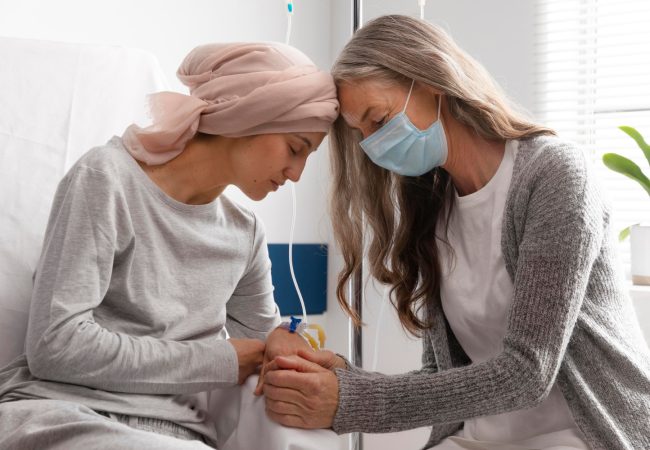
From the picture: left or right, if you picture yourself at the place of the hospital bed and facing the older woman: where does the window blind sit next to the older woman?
left

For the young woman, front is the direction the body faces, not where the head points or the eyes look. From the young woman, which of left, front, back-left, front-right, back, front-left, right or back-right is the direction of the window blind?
left

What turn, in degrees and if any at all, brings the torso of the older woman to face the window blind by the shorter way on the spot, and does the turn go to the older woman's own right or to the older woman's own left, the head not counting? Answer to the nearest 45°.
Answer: approximately 135° to the older woman's own right

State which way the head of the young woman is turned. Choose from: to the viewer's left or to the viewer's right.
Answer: to the viewer's right

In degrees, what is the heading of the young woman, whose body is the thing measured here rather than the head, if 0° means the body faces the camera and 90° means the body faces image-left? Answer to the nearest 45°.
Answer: approximately 315°

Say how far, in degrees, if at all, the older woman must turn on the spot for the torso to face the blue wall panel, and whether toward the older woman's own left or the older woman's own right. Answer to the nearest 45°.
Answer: approximately 90° to the older woman's own right
